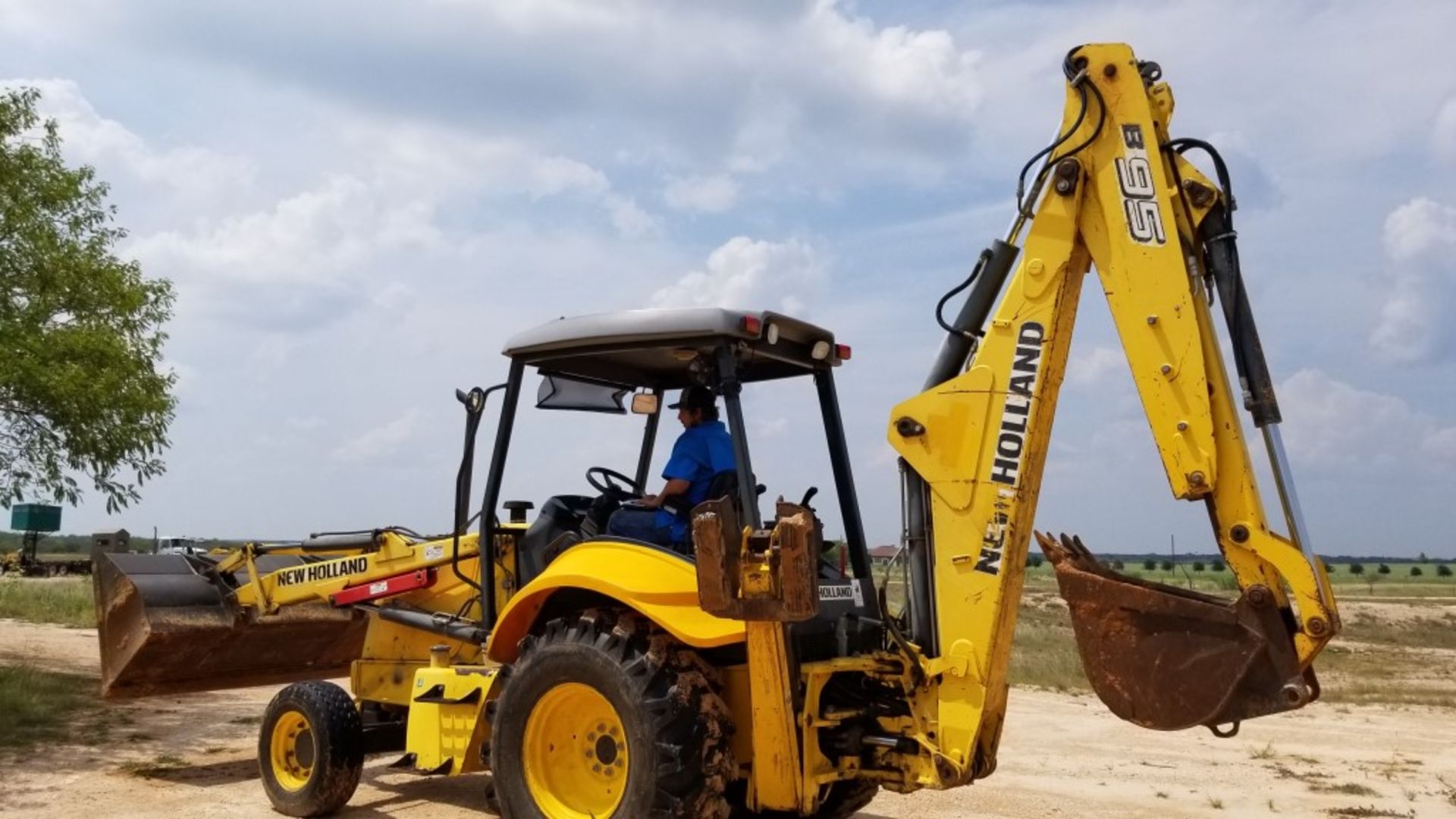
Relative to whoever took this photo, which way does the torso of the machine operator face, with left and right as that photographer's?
facing to the left of the viewer

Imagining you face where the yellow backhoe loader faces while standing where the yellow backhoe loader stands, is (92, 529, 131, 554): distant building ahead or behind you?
ahead

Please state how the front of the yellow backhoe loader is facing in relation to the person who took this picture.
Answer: facing away from the viewer and to the left of the viewer

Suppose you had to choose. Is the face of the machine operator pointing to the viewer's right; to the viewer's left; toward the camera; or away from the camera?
to the viewer's left
